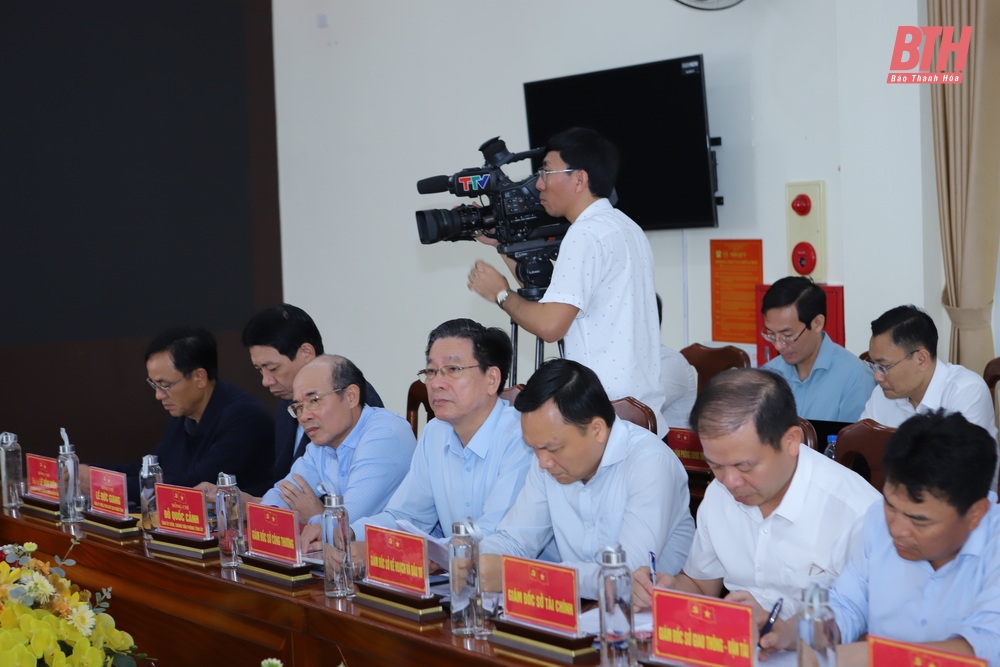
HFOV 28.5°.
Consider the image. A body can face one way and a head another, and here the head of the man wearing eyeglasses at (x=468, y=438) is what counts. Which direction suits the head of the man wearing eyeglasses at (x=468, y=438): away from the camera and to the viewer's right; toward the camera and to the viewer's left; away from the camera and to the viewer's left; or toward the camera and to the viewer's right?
toward the camera and to the viewer's left

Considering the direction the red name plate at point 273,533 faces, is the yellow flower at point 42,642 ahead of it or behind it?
ahead

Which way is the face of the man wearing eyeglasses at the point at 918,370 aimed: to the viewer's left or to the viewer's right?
to the viewer's left

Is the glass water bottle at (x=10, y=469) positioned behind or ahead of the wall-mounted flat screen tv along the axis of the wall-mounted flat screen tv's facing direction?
ahead

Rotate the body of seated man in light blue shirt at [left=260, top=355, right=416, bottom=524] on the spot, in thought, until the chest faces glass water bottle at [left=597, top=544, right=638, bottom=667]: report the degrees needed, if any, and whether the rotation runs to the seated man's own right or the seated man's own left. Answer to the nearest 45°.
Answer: approximately 45° to the seated man's own left

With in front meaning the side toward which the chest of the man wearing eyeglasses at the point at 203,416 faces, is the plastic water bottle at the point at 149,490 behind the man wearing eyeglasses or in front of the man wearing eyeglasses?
in front

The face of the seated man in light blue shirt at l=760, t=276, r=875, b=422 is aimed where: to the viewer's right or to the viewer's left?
to the viewer's left

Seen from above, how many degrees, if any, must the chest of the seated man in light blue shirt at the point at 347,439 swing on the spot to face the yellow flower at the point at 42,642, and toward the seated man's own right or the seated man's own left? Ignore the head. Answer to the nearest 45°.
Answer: approximately 45° to the seated man's own left

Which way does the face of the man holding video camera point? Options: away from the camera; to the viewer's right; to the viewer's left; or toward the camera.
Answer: to the viewer's left
